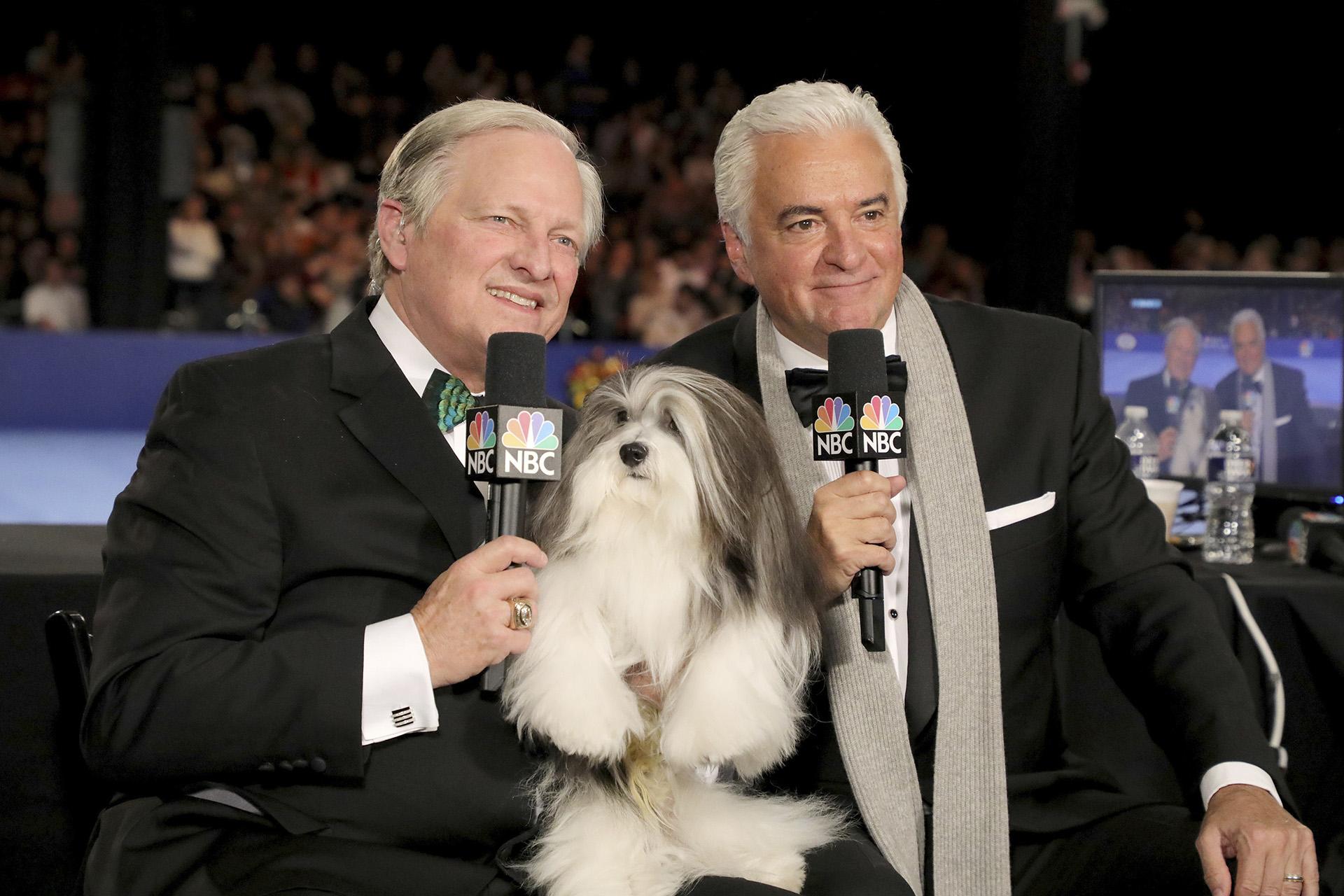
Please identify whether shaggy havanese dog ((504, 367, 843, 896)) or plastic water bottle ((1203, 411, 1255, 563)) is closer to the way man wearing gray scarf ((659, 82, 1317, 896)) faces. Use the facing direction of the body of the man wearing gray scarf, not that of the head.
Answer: the shaggy havanese dog

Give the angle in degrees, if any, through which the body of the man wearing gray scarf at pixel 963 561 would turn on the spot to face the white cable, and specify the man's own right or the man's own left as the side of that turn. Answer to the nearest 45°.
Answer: approximately 135° to the man's own left

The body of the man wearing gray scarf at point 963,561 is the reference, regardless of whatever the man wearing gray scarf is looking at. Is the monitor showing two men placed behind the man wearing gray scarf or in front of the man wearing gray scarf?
behind

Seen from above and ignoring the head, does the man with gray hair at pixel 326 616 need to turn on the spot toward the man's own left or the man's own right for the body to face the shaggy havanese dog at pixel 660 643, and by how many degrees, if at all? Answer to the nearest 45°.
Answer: approximately 45° to the man's own left

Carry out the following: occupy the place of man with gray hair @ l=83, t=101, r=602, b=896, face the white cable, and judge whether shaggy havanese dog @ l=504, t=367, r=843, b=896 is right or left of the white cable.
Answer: right

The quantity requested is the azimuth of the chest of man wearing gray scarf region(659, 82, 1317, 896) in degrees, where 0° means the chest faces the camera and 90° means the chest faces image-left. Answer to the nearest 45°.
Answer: approximately 0°

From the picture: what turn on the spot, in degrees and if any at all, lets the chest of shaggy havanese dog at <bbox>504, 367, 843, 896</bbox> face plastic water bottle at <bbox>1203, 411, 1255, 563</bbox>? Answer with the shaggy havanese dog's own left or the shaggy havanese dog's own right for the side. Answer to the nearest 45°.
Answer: approximately 135° to the shaggy havanese dog's own left

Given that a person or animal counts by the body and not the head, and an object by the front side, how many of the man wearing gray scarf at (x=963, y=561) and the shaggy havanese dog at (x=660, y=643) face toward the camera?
2

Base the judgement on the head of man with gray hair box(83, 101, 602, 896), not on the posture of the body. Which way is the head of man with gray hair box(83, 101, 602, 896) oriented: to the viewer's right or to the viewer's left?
to the viewer's right

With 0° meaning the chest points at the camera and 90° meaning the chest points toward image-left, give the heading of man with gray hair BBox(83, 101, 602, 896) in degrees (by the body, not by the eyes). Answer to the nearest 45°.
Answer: approximately 315°
